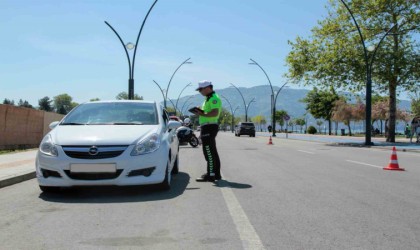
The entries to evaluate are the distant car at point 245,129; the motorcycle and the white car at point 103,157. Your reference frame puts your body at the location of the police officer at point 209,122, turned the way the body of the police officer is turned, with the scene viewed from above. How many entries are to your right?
2

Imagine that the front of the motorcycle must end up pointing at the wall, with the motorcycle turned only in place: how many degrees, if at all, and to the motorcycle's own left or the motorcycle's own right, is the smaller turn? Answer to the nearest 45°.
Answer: approximately 135° to the motorcycle's own right

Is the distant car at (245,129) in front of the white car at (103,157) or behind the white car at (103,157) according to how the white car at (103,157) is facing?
behind

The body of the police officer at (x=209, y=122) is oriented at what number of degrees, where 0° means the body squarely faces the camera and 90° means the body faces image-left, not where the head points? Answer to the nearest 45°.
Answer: approximately 90°

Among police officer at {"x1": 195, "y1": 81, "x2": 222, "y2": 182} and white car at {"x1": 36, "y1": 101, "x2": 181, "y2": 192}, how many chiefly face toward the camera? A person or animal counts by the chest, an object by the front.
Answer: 1

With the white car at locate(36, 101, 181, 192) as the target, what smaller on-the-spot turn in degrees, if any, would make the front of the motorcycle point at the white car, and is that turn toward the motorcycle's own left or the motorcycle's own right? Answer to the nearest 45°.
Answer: approximately 45° to the motorcycle's own right

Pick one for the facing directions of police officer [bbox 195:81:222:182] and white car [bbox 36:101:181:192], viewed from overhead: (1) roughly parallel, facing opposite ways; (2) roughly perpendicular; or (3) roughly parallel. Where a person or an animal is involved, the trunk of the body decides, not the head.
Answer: roughly perpendicular

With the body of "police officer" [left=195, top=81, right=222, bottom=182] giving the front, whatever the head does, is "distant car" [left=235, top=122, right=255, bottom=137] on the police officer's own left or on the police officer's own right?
on the police officer's own right

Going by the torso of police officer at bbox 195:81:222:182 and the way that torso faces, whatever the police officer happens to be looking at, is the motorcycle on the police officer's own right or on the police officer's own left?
on the police officer's own right
